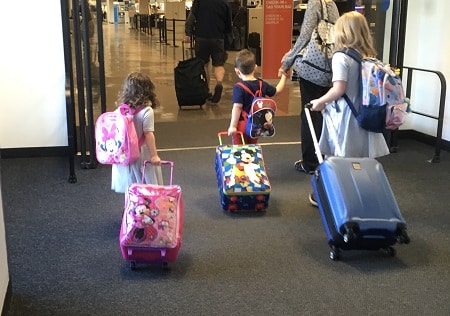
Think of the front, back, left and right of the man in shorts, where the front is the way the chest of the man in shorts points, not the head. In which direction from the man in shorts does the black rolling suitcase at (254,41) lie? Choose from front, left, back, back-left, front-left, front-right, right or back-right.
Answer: front

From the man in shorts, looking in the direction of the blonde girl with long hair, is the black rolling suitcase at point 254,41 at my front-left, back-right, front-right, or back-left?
back-left

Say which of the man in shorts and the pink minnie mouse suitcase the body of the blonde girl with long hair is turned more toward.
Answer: the man in shorts

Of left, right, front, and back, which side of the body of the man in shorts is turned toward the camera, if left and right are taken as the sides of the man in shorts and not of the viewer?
back

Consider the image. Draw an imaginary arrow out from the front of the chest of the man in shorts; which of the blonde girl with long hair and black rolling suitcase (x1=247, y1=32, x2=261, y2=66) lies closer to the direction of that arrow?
the black rolling suitcase

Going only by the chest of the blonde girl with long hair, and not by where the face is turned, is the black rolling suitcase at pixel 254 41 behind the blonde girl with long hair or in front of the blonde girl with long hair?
in front

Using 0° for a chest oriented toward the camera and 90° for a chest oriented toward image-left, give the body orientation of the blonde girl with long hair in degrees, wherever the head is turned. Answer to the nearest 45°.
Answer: approximately 135°

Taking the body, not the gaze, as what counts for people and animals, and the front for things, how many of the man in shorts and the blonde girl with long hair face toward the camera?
0

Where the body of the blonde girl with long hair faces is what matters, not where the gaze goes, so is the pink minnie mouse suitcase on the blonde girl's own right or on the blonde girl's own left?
on the blonde girl's own left

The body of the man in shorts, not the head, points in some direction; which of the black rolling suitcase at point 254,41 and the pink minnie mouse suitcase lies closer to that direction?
the black rolling suitcase

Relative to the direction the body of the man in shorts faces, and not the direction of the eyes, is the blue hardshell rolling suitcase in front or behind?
behind

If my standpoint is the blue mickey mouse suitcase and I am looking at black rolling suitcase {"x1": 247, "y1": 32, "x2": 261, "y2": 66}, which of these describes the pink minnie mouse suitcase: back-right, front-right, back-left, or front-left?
back-left

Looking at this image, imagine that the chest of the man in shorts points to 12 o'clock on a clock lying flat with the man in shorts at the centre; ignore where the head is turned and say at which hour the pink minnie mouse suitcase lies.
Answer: The pink minnie mouse suitcase is roughly at 6 o'clock from the man in shorts.

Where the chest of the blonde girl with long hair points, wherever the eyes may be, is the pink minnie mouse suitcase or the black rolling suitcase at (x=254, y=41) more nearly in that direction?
the black rolling suitcase
